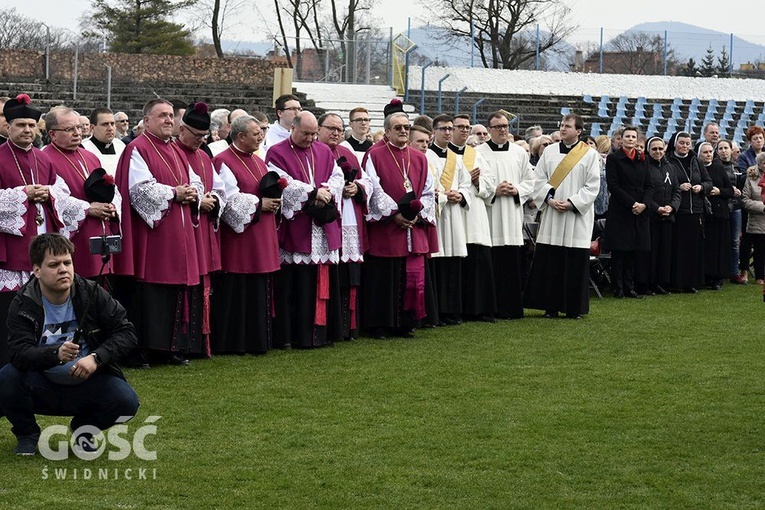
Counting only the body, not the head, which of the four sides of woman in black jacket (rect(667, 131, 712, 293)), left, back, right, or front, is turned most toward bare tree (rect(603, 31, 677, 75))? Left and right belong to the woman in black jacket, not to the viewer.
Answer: back

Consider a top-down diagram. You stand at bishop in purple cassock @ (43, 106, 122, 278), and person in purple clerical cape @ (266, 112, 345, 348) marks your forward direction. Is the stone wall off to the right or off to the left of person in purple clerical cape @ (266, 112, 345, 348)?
left

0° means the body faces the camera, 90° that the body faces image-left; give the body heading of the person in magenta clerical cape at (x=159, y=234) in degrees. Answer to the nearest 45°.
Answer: approximately 315°

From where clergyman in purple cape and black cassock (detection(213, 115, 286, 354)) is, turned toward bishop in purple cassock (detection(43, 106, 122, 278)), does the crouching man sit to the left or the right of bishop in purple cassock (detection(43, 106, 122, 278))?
left

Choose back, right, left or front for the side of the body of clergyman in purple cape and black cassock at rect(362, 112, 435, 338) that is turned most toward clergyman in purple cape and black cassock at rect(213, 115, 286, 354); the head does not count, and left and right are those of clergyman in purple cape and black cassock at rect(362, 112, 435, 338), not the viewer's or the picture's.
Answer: right

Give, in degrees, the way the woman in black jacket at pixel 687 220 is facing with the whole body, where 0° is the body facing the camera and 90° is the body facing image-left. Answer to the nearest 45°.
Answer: approximately 0°

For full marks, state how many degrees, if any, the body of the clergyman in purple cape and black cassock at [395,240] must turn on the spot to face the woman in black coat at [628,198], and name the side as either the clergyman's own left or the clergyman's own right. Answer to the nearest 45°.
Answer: approximately 90° to the clergyman's own left

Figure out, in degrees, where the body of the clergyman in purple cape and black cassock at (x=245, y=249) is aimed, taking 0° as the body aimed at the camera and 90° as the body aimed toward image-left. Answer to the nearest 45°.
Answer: approximately 315°

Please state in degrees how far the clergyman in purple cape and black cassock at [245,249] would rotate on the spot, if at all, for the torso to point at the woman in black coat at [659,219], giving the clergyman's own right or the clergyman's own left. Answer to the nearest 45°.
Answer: approximately 90° to the clergyman's own left
